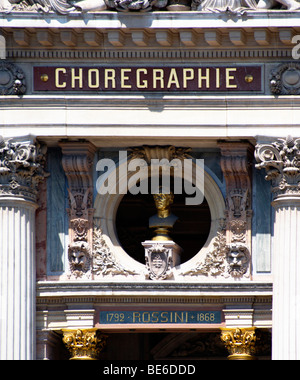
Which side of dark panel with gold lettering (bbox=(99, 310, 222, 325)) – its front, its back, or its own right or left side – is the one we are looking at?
front

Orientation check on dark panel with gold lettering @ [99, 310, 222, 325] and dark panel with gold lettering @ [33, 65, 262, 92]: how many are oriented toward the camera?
2

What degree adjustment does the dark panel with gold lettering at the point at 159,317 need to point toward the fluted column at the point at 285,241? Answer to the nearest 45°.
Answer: approximately 45° to its left

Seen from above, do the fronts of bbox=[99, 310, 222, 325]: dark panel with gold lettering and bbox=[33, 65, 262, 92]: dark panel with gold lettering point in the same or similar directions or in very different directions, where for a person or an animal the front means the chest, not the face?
same or similar directions
